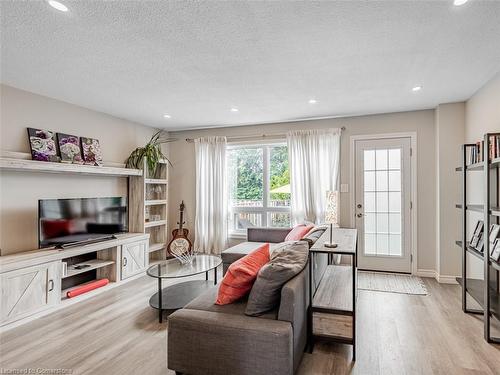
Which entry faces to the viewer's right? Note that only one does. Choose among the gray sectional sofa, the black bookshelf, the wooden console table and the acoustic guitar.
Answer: the wooden console table

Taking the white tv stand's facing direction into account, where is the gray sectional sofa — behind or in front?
in front

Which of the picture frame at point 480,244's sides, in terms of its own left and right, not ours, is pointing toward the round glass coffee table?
front

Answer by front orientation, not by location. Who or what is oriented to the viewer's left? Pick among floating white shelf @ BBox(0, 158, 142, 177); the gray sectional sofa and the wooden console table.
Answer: the gray sectional sofa

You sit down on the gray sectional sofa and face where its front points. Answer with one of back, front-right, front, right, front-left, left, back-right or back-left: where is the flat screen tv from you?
front-right

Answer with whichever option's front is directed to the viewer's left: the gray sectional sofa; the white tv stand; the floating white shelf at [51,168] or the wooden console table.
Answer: the gray sectional sofa

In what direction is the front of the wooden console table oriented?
to the viewer's right

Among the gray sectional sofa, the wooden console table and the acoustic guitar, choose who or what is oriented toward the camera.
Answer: the acoustic guitar

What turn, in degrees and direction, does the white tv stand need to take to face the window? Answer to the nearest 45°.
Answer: approximately 45° to its left

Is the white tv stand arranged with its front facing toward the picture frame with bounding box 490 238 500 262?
yes

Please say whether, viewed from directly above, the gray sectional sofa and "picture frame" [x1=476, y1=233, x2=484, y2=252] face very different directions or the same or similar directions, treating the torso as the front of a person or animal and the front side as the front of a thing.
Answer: same or similar directions

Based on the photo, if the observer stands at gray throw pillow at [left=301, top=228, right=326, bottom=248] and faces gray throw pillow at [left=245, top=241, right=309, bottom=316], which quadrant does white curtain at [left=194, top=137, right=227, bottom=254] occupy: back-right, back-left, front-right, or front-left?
back-right

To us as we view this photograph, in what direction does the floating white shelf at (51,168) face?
facing the viewer and to the right of the viewer

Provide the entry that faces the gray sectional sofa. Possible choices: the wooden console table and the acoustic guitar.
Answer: the acoustic guitar

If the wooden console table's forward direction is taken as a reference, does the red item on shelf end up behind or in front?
behind

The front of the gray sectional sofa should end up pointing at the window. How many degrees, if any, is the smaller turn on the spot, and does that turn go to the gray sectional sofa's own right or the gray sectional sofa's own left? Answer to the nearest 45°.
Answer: approximately 90° to the gray sectional sofa's own right

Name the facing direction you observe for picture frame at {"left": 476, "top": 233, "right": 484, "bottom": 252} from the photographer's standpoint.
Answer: facing the viewer and to the left of the viewer

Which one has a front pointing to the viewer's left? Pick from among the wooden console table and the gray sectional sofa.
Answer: the gray sectional sofa

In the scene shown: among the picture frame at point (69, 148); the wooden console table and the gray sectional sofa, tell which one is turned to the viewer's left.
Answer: the gray sectional sofa
